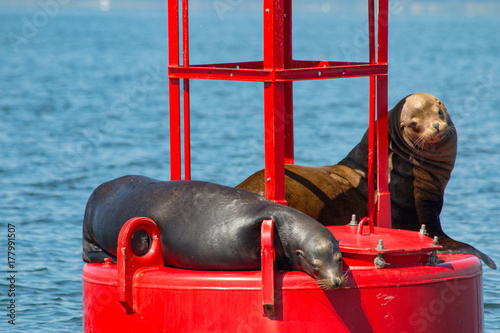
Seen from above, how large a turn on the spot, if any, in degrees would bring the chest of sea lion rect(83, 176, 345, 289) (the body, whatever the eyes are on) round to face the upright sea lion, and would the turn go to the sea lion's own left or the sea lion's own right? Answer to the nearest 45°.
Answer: approximately 45° to the sea lion's own left

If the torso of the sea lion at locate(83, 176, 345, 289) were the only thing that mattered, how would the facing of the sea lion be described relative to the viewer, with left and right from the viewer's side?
facing to the right of the viewer
